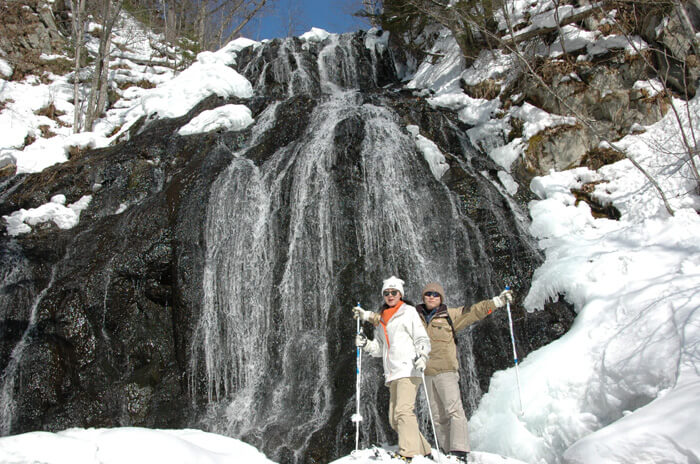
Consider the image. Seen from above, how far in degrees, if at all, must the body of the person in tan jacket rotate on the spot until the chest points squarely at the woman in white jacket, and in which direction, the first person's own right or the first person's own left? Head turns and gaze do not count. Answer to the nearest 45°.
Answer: approximately 45° to the first person's own right

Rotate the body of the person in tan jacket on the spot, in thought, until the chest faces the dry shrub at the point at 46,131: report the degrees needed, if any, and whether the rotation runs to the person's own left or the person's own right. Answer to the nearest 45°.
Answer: approximately 135° to the person's own right

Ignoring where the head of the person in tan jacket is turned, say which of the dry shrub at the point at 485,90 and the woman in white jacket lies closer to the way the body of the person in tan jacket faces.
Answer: the woman in white jacket

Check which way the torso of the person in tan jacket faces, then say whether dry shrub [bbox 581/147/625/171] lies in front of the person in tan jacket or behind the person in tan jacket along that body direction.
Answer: behind

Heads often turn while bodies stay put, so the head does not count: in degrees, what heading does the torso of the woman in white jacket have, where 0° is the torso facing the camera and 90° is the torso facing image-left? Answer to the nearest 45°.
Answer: approximately 45°

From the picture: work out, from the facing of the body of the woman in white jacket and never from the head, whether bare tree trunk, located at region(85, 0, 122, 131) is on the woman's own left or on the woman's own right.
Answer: on the woman's own right

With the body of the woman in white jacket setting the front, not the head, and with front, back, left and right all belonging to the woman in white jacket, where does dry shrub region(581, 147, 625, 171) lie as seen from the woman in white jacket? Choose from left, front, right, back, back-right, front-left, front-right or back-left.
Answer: back

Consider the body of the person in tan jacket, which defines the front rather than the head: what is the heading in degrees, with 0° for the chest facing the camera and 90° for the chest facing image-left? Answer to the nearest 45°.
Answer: approximately 0°
